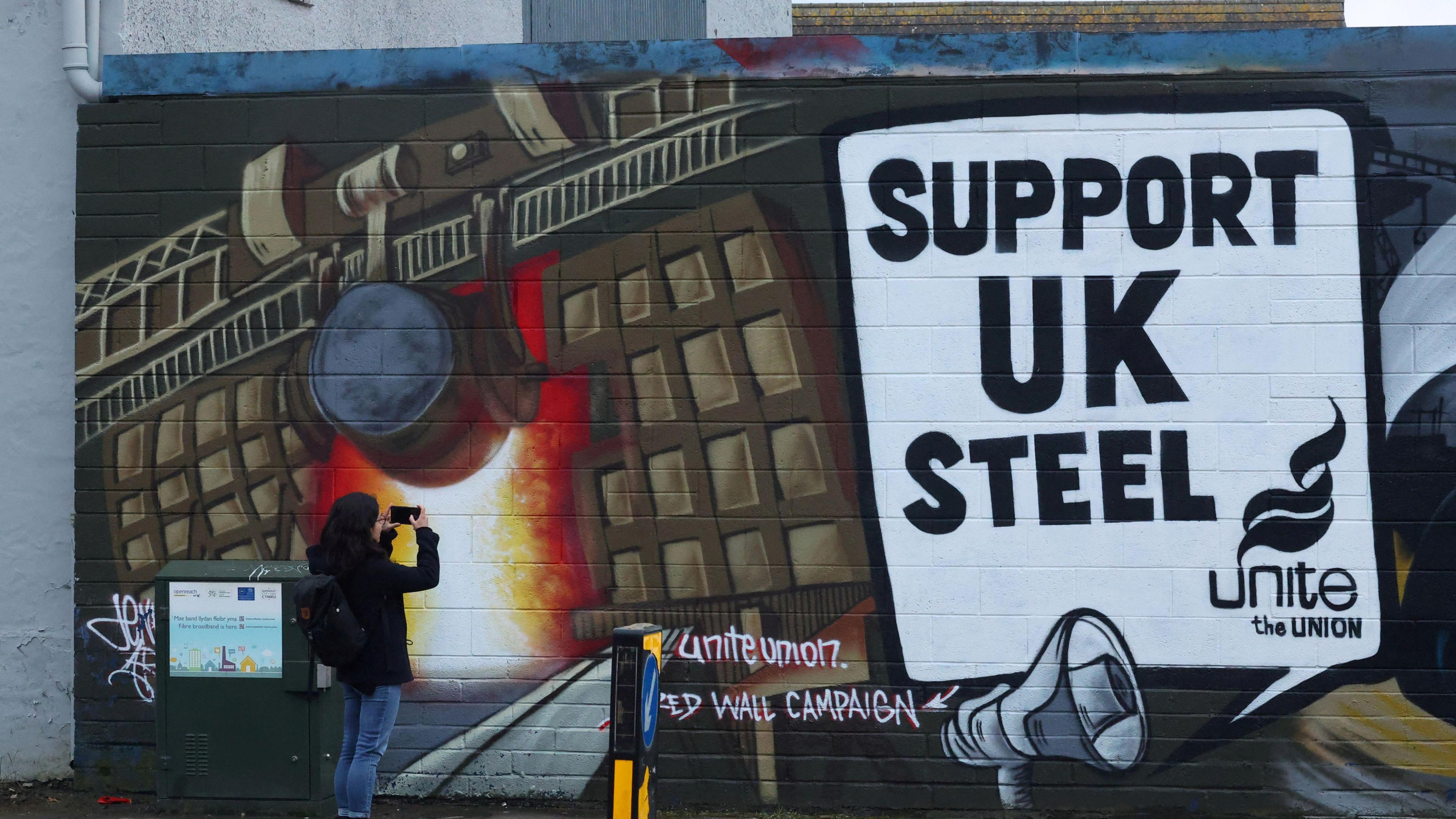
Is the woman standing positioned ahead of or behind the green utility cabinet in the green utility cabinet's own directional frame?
ahead

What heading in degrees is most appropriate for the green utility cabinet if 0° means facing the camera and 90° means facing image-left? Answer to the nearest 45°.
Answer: approximately 0°

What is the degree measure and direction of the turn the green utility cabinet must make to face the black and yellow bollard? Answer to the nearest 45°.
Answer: approximately 45° to its left
